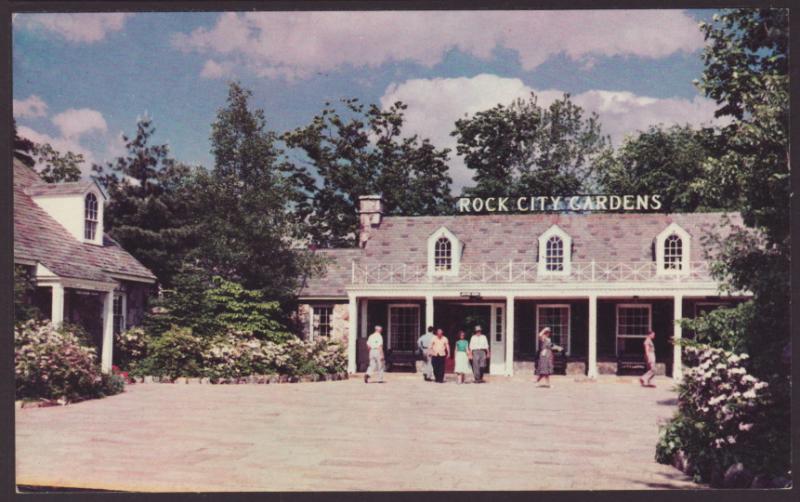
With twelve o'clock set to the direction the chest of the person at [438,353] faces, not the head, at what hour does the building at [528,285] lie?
The building is roughly at 7 o'clock from the person.

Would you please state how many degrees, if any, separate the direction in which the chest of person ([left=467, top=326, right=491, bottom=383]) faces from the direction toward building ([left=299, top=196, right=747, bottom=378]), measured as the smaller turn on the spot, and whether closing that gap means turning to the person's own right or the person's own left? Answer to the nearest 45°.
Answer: approximately 180°

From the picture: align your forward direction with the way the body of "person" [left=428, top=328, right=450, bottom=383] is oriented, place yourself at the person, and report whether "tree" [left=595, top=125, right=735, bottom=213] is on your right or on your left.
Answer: on your left

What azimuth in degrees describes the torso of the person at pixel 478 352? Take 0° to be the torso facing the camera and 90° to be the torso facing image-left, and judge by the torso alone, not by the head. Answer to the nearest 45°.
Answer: approximately 0°

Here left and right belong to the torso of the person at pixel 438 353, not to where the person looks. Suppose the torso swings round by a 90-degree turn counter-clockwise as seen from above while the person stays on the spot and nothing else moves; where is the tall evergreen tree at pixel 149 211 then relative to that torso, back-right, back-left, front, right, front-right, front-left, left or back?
back-left

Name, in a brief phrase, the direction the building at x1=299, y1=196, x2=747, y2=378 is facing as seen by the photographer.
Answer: facing the viewer
